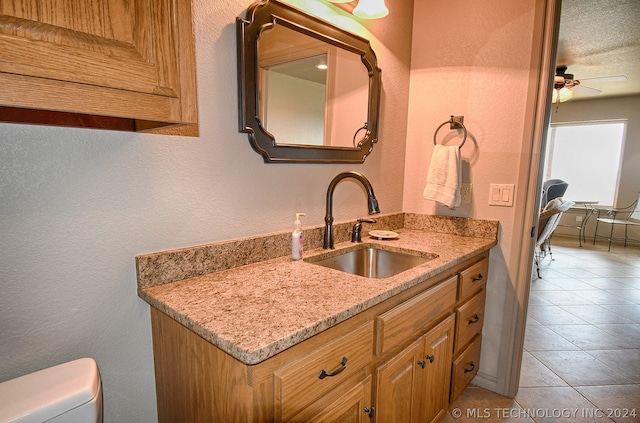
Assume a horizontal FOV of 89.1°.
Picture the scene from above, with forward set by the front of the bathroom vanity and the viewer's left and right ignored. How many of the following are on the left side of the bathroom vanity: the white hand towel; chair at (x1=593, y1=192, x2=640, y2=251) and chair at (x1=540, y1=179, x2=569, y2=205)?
3

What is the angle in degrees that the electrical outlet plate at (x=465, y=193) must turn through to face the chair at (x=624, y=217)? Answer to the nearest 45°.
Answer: approximately 135° to its left

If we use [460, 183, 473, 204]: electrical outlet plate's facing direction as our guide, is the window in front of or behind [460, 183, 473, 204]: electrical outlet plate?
behind

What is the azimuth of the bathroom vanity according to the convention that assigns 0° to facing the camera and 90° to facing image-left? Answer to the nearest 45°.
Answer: approximately 315°

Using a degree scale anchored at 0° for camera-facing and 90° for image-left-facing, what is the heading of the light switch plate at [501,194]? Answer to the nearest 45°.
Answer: approximately 0°

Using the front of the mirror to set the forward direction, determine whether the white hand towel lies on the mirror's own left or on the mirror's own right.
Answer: on the mirror's own left

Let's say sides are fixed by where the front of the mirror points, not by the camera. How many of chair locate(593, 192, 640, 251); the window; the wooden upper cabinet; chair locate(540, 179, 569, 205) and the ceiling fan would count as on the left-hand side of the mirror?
4

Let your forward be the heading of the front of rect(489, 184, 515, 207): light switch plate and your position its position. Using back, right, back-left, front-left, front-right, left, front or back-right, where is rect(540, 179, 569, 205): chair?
back
